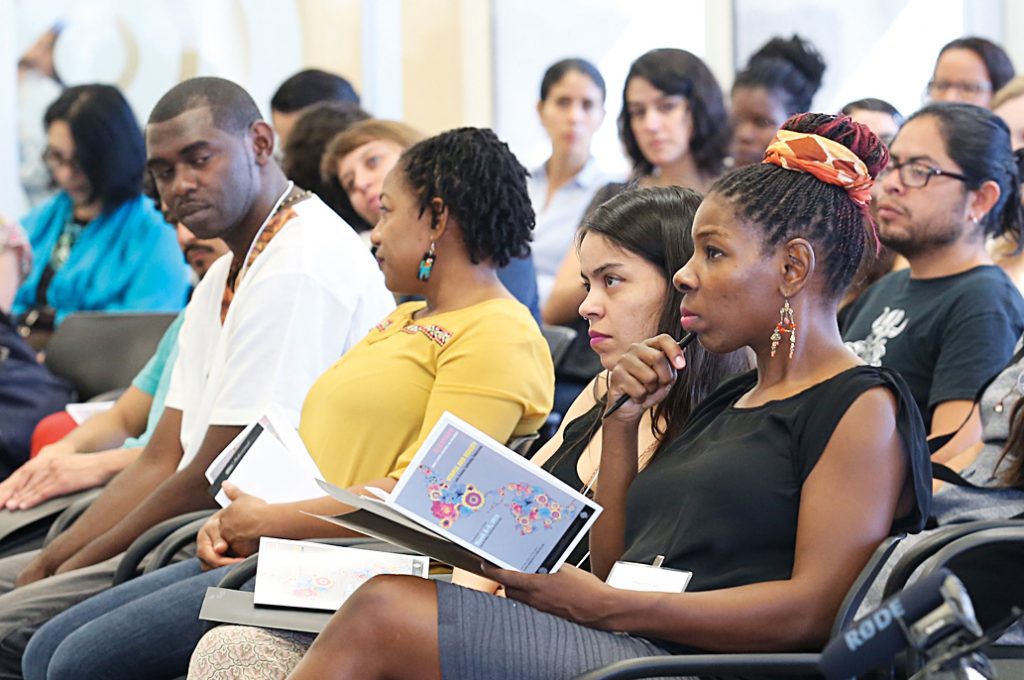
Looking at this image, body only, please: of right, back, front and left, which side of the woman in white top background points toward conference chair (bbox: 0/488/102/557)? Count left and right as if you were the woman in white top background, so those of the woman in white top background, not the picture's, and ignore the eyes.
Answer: front

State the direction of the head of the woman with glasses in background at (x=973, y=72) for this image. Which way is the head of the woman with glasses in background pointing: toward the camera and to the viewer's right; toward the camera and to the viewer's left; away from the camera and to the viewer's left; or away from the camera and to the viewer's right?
toward the camera and to the viewer's left

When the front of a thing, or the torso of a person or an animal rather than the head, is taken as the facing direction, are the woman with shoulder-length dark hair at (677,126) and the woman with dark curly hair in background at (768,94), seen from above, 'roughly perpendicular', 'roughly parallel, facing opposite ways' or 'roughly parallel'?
roughly parallel

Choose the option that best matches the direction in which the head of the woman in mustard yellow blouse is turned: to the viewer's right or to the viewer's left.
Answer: to the viewer's left

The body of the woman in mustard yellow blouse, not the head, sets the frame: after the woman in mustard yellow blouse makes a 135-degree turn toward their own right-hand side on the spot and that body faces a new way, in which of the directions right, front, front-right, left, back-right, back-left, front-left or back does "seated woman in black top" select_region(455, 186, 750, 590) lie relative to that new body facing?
right

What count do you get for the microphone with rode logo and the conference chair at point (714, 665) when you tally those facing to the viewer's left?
2

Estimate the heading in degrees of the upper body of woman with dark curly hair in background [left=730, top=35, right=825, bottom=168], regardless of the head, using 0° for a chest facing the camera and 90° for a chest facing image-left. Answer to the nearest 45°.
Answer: approximately 45°

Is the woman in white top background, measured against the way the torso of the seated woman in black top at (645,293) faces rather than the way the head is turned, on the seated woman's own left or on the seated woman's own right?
on the seated woman's own right

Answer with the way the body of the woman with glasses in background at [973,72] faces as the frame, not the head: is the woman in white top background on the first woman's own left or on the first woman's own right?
on the first woman's own right

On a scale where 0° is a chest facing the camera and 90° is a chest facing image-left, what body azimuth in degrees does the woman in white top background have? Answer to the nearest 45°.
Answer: approximately 45°

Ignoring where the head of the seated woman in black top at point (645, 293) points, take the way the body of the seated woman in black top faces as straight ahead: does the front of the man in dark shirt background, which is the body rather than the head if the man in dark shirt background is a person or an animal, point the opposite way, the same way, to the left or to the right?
the same way

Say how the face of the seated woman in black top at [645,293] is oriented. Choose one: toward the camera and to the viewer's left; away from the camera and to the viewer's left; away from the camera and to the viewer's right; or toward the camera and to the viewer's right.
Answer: toward the camera and to the viewer's left

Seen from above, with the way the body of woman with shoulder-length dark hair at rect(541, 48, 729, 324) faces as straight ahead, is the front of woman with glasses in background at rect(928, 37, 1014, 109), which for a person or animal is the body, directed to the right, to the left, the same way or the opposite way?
the same way

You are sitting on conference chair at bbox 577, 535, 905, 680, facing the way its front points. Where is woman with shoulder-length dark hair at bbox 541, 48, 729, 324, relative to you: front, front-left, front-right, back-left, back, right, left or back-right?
right

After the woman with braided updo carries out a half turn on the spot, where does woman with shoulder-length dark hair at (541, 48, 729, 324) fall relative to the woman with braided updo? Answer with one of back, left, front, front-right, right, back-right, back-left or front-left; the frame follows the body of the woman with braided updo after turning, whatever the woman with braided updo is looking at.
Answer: left

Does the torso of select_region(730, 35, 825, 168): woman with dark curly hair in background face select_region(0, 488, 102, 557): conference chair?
yes
